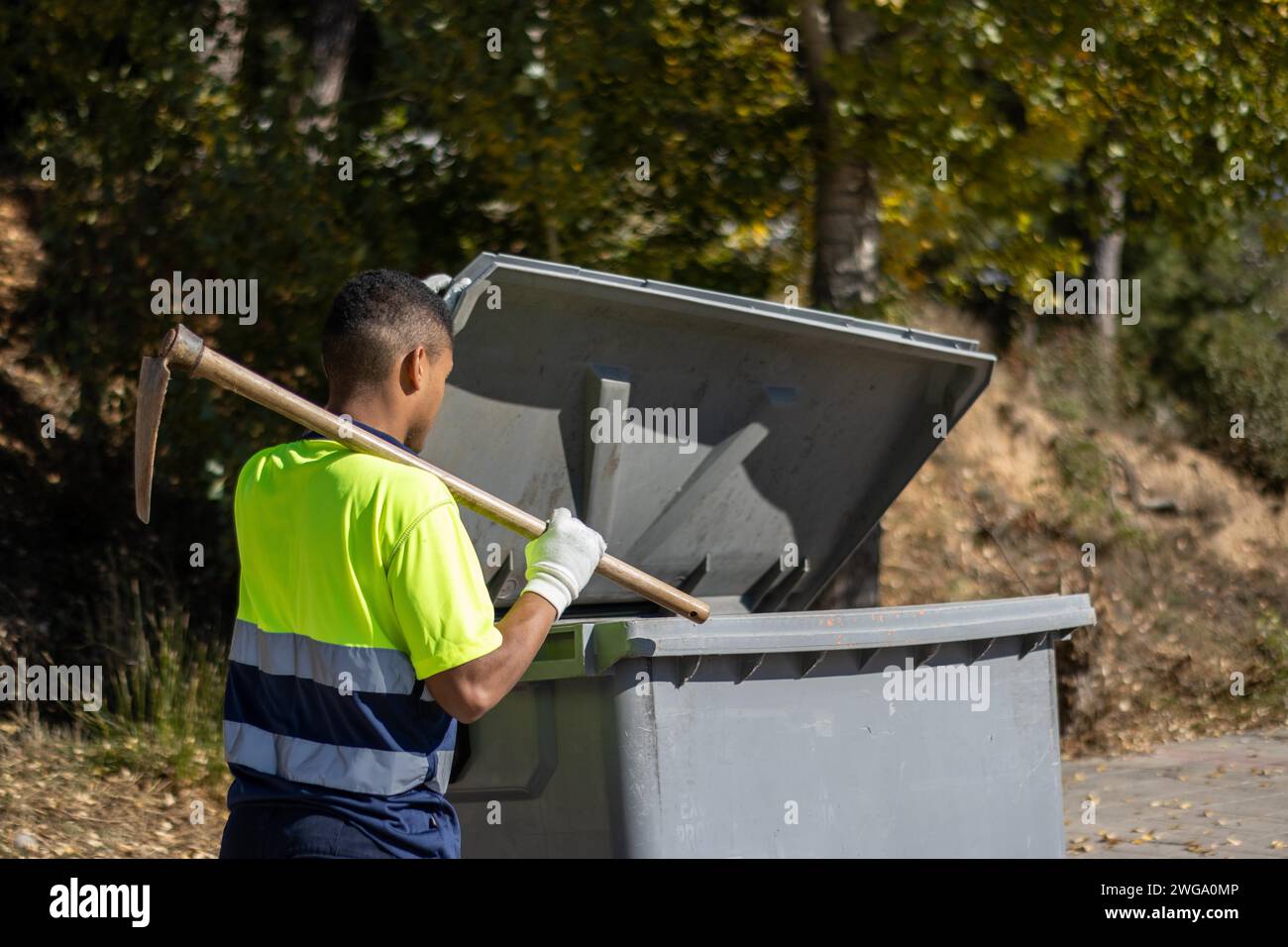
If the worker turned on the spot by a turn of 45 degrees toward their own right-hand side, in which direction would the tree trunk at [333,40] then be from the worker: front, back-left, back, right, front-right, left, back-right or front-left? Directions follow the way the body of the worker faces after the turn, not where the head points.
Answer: left

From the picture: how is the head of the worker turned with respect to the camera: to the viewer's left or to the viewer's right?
to the viewer's right

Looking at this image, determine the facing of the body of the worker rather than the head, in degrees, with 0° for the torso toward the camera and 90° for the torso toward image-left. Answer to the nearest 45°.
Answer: approximately 225°

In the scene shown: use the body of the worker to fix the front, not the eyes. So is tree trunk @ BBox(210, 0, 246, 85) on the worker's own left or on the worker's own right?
on the worker's own left

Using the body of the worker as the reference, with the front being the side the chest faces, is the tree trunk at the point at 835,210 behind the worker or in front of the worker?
in front
